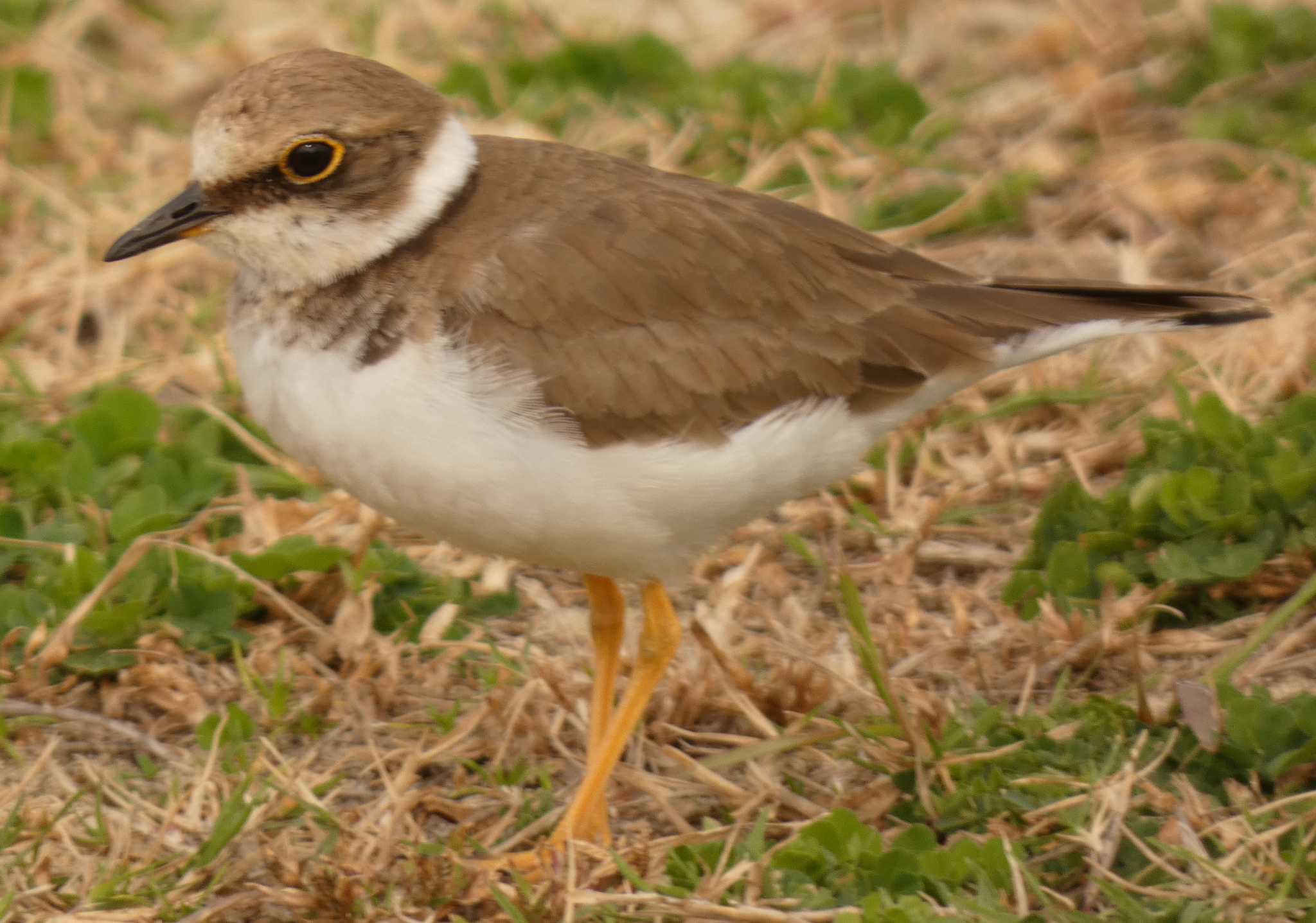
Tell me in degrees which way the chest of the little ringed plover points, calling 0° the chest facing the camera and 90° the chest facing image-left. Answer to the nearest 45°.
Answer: approximately 90°
